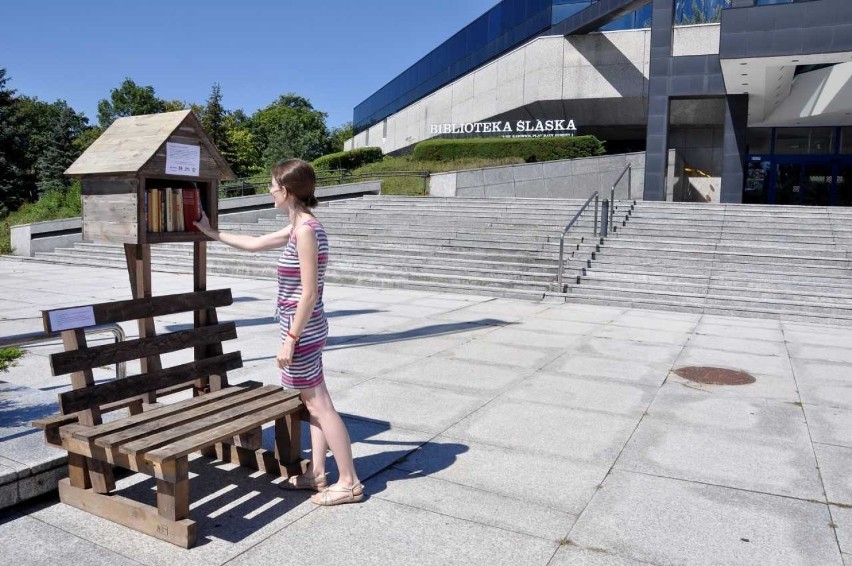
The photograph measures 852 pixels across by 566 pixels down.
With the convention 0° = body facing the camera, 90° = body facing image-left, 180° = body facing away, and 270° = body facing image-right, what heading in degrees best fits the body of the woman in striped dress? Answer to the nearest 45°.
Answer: approximately 90°

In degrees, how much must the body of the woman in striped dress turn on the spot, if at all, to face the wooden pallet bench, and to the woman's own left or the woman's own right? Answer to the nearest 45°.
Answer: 0° — they already face it

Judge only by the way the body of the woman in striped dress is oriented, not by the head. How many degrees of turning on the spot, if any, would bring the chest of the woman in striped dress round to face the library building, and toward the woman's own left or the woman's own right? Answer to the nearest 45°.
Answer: approximately 135° to the woman's own right

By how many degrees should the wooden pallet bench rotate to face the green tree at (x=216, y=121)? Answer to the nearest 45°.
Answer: approximately 135° to its left

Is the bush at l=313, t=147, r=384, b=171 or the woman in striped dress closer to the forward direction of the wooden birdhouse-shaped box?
the woman in striped dress

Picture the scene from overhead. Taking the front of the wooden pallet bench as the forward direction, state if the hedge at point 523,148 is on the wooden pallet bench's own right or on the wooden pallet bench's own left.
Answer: on the wooden pallet bench's own left

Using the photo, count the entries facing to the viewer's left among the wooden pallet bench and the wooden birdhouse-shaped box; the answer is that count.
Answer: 0

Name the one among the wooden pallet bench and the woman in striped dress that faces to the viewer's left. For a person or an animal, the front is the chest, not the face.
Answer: the woman in striped dress
